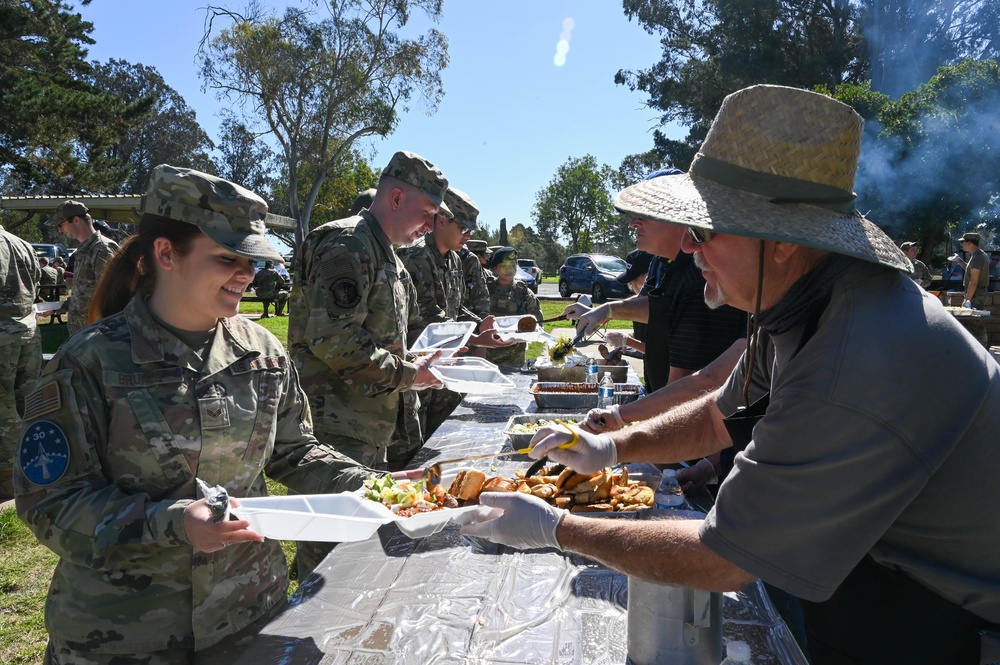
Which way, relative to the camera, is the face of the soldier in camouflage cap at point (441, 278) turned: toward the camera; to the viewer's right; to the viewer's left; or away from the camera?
to the viewer's right

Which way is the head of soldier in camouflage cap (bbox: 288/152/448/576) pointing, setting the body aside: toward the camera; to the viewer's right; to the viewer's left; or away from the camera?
to the viewer's right

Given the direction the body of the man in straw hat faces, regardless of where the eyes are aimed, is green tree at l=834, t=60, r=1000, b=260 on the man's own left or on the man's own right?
on the man's own right

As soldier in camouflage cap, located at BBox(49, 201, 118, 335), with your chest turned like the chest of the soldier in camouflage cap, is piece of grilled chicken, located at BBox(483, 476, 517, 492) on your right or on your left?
on your left

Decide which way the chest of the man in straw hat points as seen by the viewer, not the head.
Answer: to the viewer's left

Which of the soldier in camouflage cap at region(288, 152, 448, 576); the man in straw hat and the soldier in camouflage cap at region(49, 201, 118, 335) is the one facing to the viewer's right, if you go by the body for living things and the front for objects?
the soldier in camouflage cap at region(288, 152, 448, 576)

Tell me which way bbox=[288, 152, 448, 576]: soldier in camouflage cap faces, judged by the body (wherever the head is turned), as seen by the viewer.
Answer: to the viewer's right

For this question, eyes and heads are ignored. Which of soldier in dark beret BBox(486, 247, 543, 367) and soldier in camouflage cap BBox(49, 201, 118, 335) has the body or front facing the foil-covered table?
soldier in dark beret BBox(486, 247, 543, 367)
